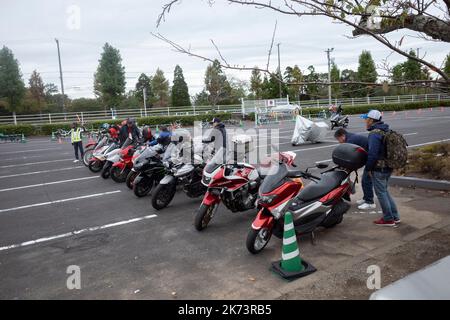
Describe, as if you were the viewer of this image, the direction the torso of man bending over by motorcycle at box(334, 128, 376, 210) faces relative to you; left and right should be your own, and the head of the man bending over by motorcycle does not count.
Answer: facing to the left of the viewer

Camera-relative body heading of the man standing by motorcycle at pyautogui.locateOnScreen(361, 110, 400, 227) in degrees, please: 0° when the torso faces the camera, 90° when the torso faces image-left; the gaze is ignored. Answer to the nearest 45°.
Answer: approximately 90°

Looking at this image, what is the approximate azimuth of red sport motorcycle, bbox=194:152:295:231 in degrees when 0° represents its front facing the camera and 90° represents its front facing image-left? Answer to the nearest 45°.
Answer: approximately 45°

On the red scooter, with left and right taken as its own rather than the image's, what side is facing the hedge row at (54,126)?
right

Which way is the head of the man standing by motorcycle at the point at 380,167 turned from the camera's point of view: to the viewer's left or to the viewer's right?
to the viewer's left

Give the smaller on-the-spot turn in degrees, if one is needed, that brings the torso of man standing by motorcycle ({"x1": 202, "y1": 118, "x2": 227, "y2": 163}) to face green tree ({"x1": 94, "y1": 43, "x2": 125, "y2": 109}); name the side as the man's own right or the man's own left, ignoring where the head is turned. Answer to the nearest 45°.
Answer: approximately 90° to the man's own right

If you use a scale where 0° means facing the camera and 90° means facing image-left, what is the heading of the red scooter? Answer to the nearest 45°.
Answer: approximately 45°
